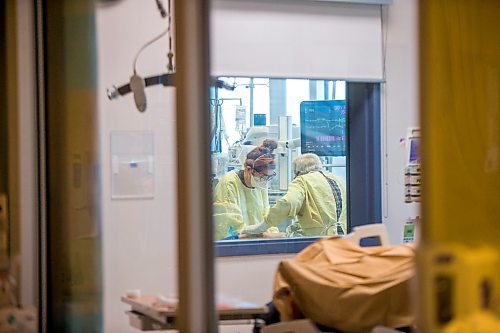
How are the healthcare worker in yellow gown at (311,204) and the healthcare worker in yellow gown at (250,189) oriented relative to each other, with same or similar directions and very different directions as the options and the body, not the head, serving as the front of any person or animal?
very different directions

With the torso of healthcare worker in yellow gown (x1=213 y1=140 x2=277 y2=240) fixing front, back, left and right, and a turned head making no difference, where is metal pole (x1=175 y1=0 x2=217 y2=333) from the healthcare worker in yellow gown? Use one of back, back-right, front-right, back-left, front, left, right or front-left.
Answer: front-right

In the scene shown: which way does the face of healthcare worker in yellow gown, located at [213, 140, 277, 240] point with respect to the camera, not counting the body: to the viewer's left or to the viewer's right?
to the viewer's right

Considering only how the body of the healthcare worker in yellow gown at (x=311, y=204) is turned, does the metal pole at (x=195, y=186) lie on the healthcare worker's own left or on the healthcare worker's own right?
on the healthcare worker's own left

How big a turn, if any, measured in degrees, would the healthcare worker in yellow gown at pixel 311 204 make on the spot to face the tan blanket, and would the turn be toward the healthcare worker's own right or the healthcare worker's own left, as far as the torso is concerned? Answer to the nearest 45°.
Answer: approximately 135° to the healthcare worker's own left

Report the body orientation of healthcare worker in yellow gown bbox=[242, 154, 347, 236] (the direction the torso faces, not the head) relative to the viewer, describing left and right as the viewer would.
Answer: facing away from the viewer and to the left of the viewer

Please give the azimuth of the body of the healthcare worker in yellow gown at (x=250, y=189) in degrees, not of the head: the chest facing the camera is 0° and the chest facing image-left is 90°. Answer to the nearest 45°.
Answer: approximately 315°

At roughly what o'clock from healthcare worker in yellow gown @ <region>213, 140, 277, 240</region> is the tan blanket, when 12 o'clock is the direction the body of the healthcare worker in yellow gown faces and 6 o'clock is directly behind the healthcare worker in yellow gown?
The tan blanket is roughly at 1 o'clock from the healthcare worker in yellow gown.
